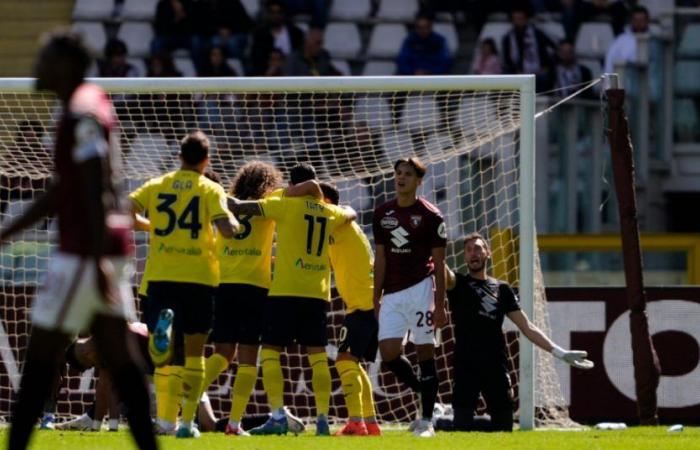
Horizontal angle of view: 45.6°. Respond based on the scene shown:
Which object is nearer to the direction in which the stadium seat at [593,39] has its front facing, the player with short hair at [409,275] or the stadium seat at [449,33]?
the player with short hair

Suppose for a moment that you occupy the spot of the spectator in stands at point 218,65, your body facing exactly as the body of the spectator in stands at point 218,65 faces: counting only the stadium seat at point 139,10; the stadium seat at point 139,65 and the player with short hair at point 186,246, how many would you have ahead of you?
1

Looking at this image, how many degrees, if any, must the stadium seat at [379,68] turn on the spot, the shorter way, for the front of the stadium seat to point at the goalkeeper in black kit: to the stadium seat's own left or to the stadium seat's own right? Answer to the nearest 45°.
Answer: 0° — it already faces them

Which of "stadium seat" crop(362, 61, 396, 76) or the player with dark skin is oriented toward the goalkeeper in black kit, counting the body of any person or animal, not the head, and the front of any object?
the stadium seat

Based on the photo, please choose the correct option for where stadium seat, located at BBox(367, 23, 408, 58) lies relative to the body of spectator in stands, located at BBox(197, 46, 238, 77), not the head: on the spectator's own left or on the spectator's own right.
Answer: on the spectator's own left

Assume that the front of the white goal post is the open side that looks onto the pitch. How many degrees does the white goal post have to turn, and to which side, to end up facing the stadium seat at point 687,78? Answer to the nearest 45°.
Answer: approximately 135° to its left

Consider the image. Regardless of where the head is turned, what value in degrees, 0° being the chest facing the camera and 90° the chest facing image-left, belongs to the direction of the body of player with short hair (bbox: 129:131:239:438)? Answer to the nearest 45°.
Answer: approximately 180°
